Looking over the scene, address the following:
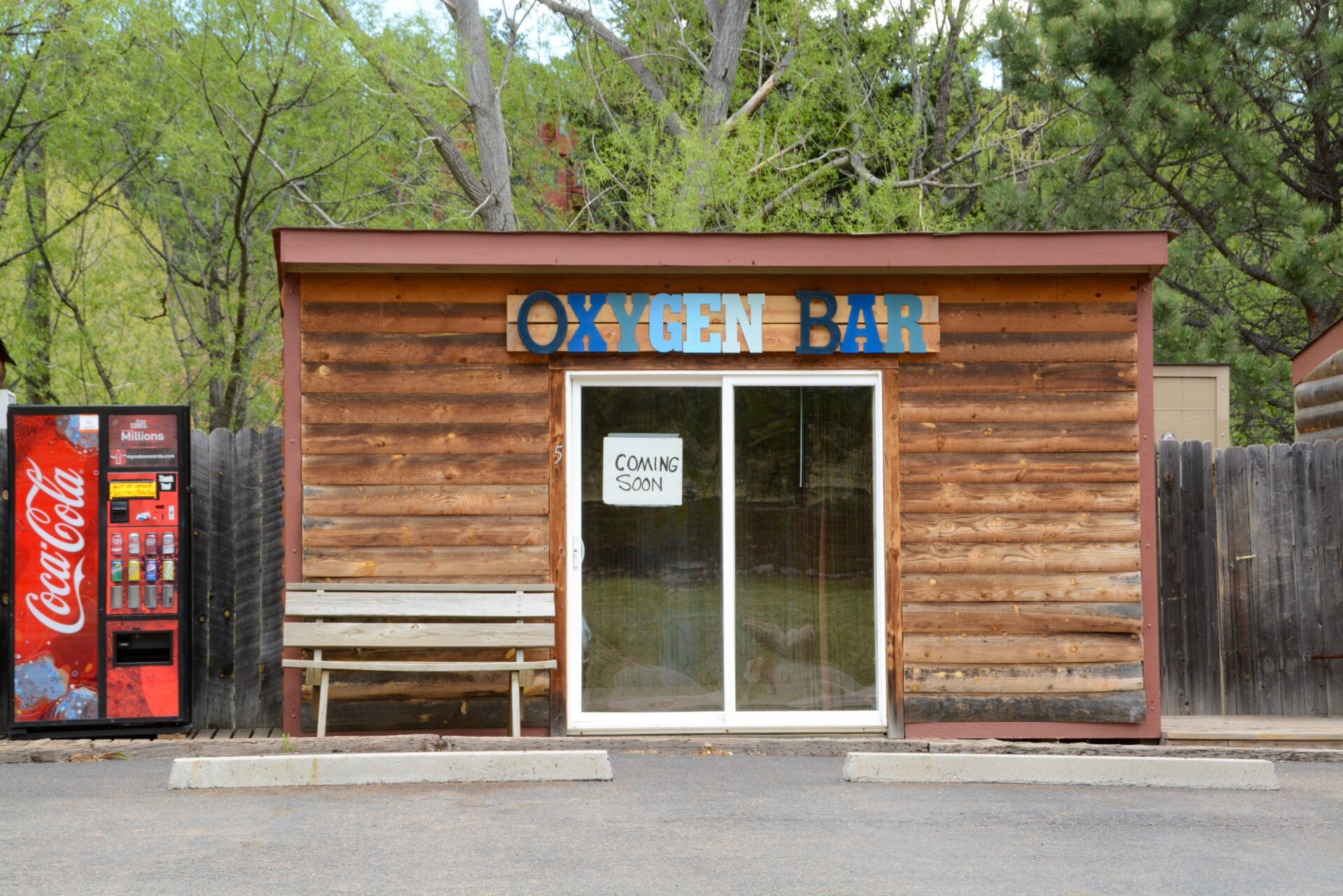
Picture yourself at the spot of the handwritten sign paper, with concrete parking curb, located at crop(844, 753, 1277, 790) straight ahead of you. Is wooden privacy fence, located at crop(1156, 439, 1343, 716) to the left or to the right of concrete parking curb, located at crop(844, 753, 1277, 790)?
left

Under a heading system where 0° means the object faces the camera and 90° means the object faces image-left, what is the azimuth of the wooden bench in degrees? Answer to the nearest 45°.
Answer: approximately 0°

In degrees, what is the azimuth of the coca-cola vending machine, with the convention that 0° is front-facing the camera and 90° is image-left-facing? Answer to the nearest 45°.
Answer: approximately 0°

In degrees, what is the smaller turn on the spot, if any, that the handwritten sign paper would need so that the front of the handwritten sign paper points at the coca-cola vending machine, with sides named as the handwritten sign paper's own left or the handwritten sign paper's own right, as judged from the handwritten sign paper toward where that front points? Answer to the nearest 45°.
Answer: approximately 90° to the handwritten sign paper's own right

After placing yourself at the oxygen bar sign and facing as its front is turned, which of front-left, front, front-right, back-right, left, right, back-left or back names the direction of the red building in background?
back
